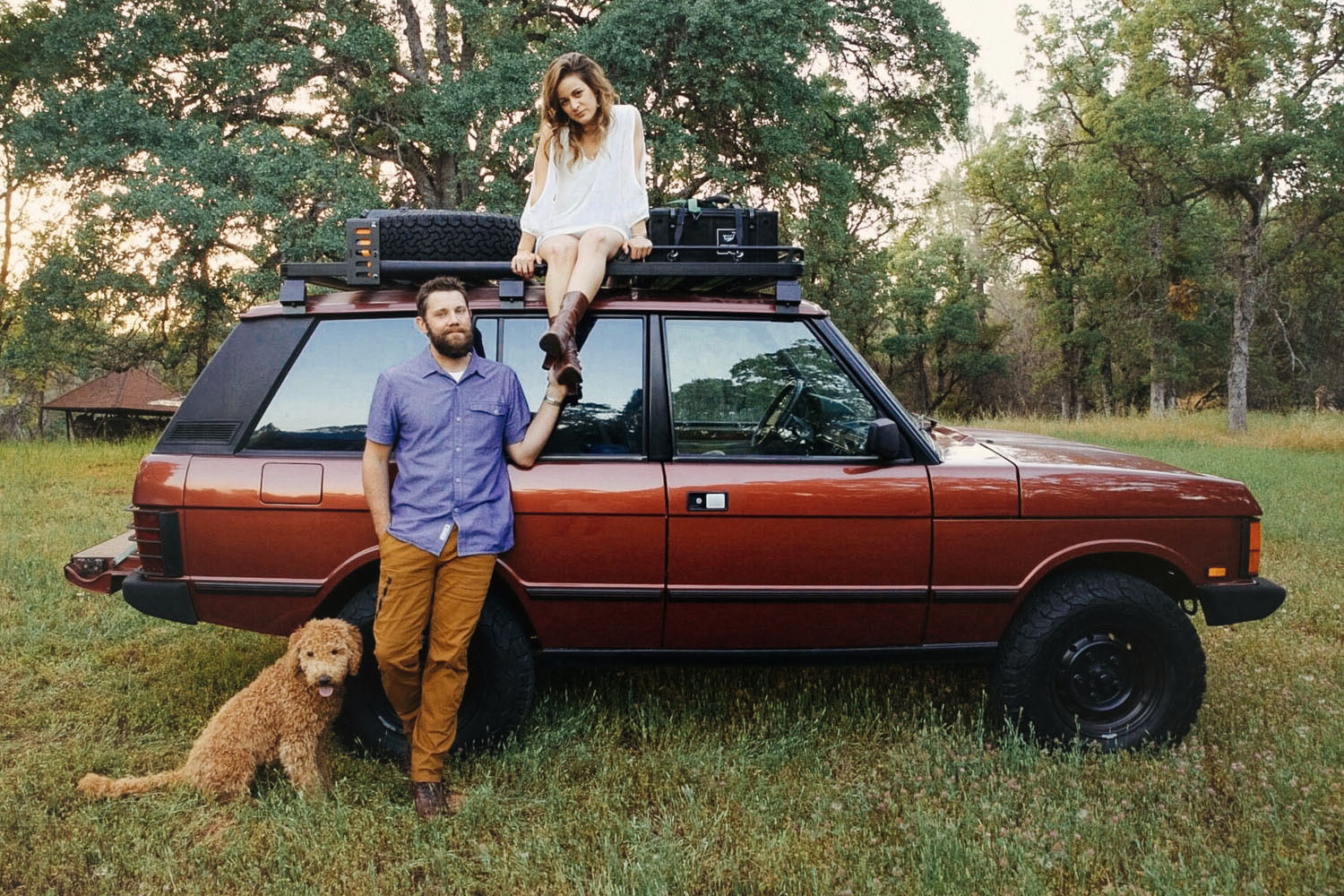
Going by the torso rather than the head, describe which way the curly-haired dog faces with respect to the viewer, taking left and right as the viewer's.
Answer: facing to the right of the viewer

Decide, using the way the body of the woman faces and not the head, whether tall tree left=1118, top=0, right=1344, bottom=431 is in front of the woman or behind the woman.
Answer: behind

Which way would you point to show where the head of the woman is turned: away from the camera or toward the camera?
toward the camera

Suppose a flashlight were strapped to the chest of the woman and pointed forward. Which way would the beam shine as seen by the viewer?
toward the camera

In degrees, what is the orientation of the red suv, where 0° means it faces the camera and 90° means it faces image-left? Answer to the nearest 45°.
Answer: approximately 270°
